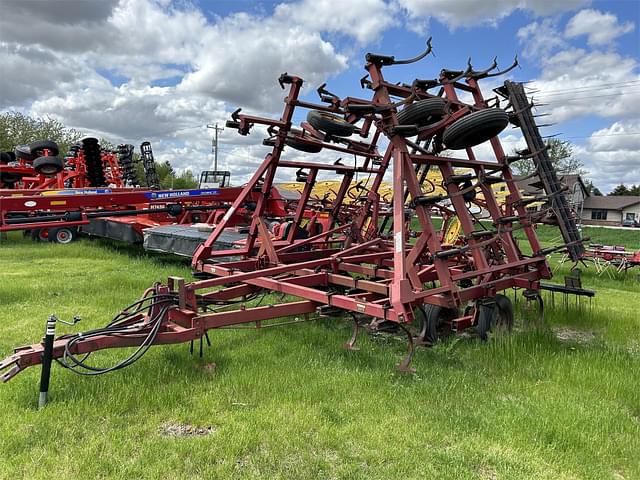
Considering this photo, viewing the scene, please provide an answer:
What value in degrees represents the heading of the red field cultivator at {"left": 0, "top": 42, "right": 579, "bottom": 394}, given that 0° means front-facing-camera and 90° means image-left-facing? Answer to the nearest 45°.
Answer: approximately 45°

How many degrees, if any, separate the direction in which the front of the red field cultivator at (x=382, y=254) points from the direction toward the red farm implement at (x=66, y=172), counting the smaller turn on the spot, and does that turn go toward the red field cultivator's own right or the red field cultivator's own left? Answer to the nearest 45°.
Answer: approximately 90° to the red field cultivator's own right
